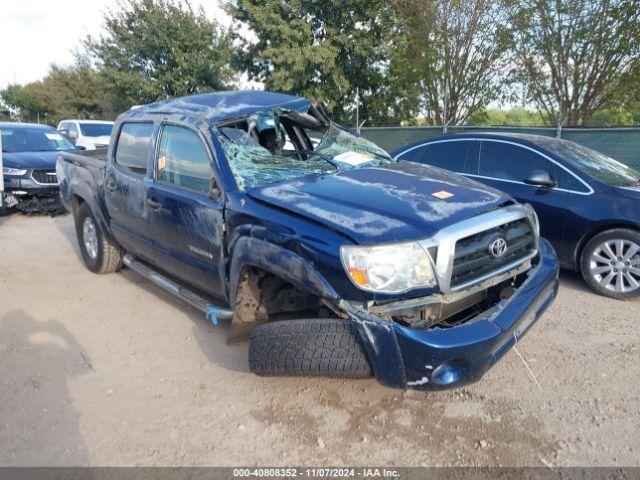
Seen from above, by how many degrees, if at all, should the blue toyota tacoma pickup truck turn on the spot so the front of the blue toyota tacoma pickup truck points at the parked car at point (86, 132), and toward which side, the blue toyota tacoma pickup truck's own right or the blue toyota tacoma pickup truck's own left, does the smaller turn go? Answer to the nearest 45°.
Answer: approximately 180°

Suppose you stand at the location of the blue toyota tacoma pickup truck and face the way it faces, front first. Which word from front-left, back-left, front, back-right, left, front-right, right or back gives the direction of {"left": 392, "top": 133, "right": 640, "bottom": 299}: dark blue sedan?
left

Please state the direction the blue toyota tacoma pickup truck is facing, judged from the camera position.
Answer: facing the viewer and to the right of the viewer

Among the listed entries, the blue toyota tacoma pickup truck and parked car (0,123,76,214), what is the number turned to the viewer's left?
0

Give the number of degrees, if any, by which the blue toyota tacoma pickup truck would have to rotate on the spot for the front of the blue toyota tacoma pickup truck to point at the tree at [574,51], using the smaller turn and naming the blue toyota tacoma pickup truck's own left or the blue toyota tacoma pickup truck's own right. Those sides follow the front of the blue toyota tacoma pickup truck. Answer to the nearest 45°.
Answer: approximately 90° to the blue toyota tacoma pickup truck's own left

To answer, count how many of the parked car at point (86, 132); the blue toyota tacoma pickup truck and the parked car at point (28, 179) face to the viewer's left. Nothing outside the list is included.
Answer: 0

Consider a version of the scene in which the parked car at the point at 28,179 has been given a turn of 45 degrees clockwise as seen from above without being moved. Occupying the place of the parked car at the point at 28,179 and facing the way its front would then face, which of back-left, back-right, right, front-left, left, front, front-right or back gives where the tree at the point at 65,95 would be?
back

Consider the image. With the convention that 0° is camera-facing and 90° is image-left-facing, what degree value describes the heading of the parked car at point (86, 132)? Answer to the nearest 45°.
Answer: approximately 315°

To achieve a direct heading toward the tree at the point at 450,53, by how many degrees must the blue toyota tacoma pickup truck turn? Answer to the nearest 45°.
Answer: approximately 135° to its left

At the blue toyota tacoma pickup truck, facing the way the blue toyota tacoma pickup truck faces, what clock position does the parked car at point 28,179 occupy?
The parked car is roughly at 6 o'clock from the blue toyota tacoma pickup truck.

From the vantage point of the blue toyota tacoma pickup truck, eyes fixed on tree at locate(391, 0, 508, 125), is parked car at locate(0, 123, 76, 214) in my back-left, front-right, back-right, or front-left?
front-left
